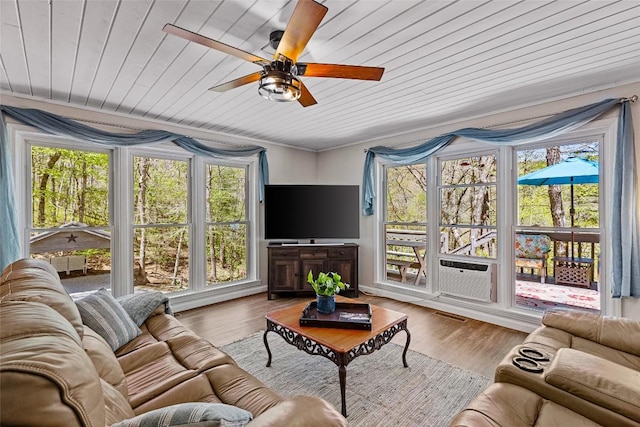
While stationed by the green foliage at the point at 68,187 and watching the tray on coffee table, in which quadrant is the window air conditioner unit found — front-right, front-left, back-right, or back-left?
front-left

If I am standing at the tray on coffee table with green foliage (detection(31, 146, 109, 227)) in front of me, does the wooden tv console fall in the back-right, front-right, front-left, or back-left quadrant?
front-right

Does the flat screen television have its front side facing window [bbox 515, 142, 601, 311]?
no

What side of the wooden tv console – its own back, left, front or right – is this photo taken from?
front

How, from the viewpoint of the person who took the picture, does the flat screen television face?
facing the viewer

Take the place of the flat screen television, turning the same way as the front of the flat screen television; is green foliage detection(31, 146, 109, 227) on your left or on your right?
on your right

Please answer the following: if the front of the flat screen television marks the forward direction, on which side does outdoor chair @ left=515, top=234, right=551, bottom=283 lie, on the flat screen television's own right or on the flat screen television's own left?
on the flat screen television's own left

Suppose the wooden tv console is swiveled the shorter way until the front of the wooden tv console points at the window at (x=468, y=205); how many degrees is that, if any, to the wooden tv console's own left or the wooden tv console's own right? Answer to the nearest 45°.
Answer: approximately 90° to the wooden tv console's own left

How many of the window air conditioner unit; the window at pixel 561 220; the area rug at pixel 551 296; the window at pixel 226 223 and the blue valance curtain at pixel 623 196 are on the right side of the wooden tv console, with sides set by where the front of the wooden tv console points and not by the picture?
1

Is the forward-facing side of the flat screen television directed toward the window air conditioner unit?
no

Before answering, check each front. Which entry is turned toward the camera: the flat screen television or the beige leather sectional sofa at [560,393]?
the flat screen television

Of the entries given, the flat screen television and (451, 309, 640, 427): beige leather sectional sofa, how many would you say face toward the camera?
1

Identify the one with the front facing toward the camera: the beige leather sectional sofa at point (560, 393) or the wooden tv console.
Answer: the wooden tv console

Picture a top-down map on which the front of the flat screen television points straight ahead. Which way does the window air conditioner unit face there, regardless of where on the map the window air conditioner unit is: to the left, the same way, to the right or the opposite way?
to the right

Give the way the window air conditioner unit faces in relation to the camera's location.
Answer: facing the viewer and to the left of the viewer

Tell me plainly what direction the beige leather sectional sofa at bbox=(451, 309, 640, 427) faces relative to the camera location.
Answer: facing away from the viewer and to the left of the viewer

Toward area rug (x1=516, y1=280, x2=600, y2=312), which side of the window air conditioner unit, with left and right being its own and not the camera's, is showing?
back
